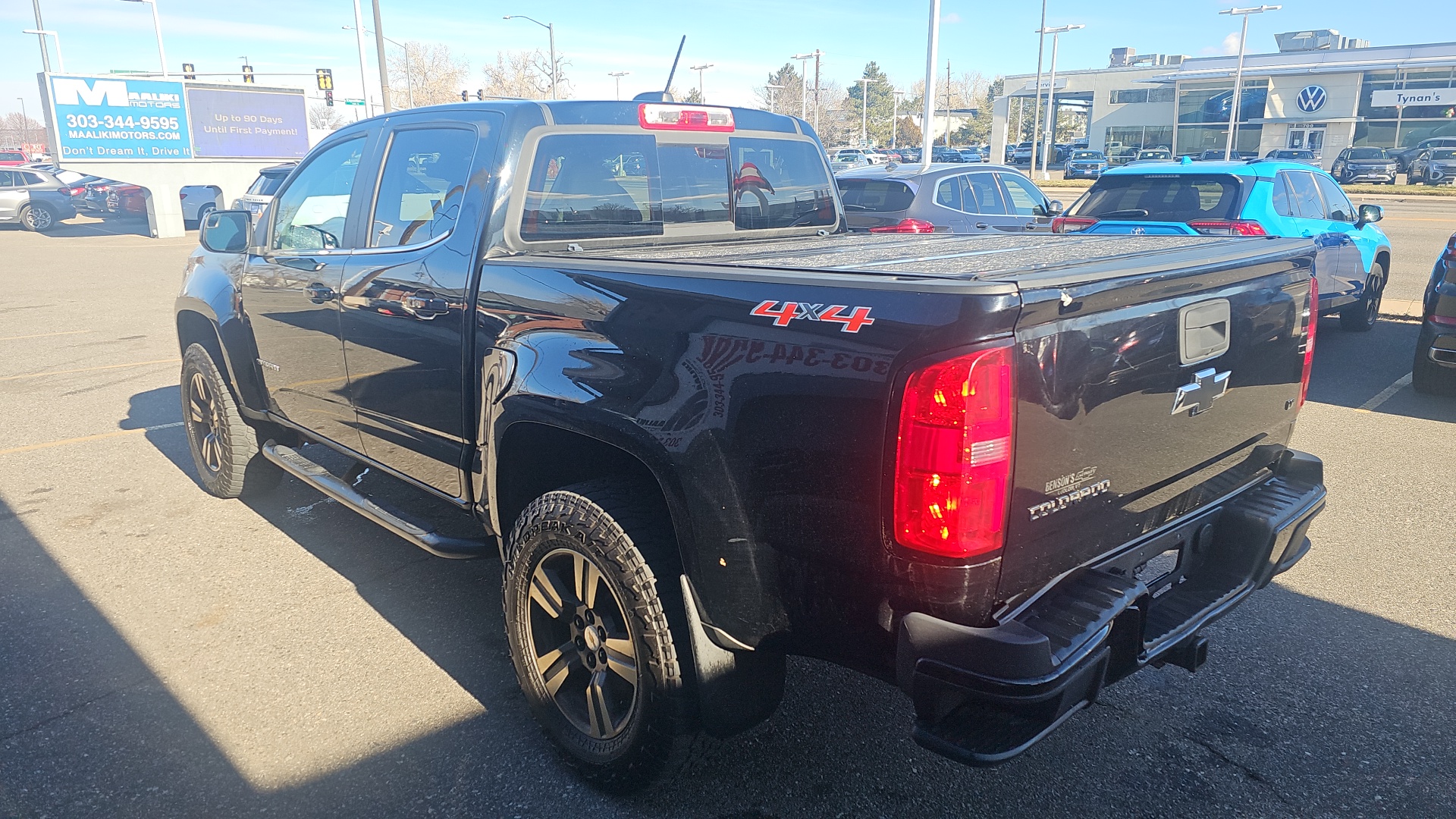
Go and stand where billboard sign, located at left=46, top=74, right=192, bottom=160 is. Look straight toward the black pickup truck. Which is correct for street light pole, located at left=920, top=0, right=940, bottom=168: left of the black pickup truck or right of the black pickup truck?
left

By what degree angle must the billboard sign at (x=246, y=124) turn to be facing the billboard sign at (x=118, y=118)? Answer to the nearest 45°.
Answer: approximately 45° to its right

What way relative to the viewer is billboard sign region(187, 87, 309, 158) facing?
toward the camera

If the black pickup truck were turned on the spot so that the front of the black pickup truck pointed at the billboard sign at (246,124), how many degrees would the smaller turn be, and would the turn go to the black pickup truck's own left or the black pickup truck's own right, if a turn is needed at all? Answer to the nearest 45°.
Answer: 0° — it already faces it

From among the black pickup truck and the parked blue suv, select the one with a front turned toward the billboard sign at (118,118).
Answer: the black pickup truck

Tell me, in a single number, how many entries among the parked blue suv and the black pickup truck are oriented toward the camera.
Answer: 0

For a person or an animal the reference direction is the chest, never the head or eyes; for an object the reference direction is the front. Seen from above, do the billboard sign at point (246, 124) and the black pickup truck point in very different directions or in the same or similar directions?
very different directions

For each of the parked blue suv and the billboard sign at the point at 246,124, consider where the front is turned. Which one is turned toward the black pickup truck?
the billboard sign

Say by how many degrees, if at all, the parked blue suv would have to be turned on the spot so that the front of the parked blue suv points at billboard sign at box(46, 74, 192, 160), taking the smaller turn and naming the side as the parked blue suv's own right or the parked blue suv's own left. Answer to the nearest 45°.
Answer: approximately 135° to the parked blue suv's own left

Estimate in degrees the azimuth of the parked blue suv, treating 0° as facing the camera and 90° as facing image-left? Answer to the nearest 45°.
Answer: approximately 225°

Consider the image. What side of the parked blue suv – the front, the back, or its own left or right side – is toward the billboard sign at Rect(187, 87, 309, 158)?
left

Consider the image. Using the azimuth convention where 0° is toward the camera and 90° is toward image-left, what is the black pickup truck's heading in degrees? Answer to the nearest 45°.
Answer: approximately 135°

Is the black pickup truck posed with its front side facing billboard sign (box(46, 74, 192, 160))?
yes

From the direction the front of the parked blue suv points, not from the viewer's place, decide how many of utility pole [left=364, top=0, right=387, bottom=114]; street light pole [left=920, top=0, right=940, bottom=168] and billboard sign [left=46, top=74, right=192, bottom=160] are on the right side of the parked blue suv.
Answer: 0
